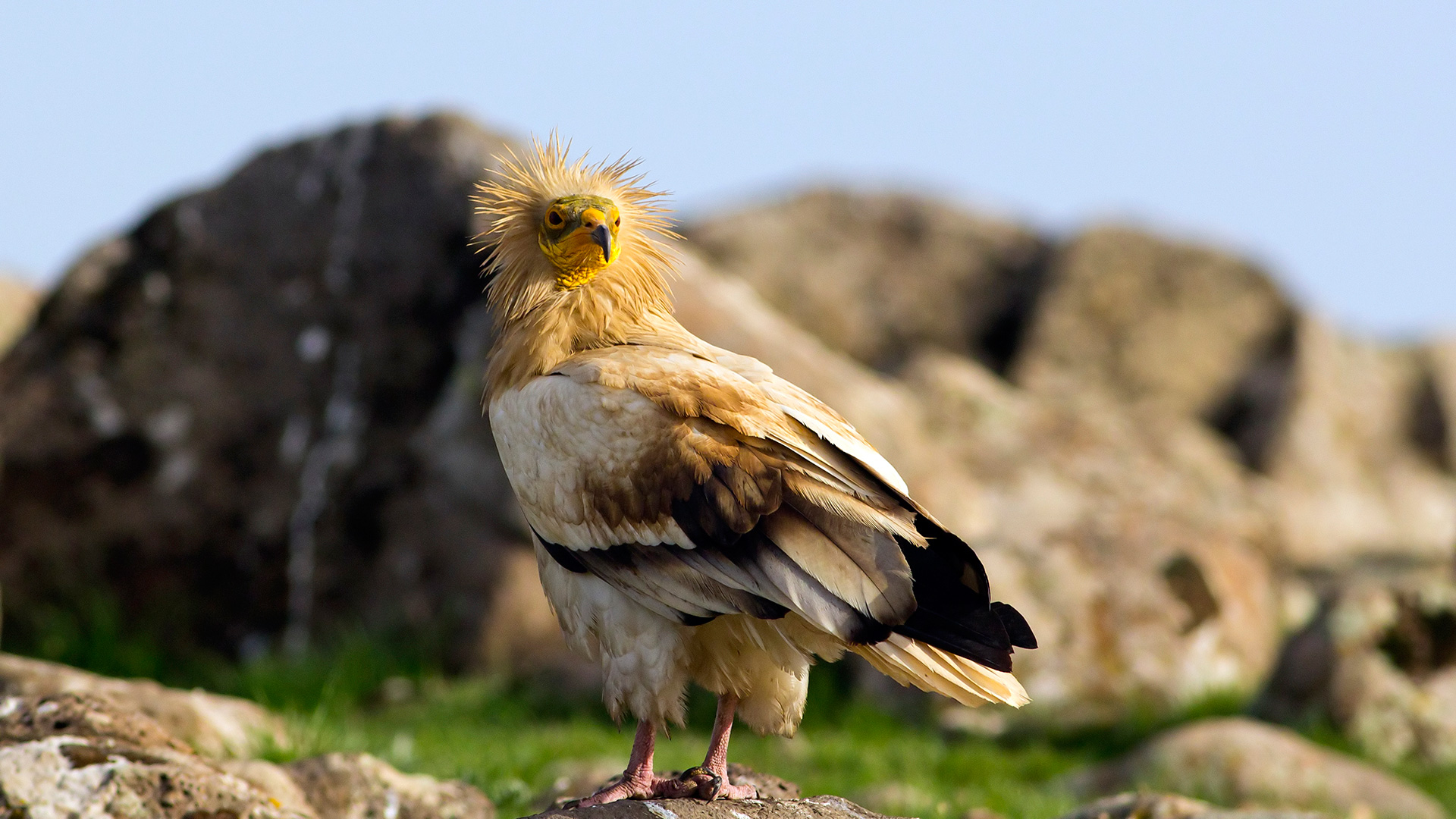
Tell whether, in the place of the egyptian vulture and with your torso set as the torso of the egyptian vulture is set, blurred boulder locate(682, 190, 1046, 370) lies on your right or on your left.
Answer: on your right

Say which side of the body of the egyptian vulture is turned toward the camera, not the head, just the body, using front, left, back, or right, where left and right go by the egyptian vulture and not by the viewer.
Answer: left

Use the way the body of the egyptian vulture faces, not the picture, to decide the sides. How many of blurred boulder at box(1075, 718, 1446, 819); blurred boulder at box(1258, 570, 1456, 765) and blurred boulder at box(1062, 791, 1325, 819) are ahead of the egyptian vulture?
0

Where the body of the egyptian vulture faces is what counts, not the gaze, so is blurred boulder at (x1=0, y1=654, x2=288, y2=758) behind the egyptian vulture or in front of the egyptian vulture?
in front

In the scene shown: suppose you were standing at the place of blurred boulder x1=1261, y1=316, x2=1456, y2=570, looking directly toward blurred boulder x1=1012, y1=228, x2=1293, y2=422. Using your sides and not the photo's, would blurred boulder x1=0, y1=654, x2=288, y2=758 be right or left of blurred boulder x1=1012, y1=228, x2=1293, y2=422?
left

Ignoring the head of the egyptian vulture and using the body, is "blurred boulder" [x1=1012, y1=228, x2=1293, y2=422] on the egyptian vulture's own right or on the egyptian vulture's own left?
on the egyptian vulture's own right

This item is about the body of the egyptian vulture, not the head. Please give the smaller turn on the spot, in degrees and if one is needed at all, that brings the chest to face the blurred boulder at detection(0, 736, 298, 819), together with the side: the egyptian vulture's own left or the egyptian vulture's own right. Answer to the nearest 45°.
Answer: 0° — it already faces it

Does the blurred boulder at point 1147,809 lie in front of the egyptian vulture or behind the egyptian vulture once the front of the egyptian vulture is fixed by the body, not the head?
behind

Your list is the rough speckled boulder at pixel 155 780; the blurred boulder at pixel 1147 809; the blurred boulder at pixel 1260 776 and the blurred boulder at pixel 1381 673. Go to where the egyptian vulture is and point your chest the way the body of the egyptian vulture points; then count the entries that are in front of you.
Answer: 1

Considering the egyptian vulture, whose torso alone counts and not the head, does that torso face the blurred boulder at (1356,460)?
no

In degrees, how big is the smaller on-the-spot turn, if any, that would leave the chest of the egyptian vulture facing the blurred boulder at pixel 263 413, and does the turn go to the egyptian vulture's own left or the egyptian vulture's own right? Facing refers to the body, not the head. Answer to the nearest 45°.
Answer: approximately 45° to the egyptian vulture's own right

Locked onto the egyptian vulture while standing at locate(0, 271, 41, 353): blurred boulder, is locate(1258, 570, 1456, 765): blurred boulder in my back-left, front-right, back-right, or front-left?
front-left

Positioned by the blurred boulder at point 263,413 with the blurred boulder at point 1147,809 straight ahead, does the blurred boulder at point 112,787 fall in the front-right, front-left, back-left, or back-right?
front-right

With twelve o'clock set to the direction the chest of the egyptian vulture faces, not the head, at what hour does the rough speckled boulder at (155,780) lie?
The rough speckled boulder is roughly at 12 o'clock from the egyptian vulture.
